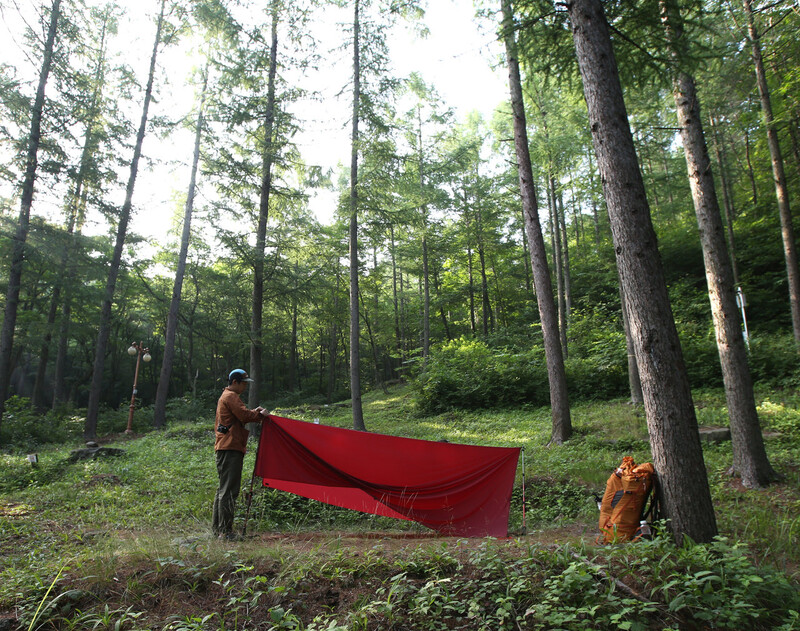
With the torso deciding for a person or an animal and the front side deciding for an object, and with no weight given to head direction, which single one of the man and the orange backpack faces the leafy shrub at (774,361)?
the man

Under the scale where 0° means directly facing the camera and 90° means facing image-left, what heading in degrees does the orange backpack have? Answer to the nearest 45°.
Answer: approximately 45°

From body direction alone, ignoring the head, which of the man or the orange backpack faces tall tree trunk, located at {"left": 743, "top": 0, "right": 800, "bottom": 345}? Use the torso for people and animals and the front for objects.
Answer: the man

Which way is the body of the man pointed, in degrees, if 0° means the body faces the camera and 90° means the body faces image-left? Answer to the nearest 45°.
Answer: approximately 270°

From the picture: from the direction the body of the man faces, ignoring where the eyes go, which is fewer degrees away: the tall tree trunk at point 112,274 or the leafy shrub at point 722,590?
the leafy shrub

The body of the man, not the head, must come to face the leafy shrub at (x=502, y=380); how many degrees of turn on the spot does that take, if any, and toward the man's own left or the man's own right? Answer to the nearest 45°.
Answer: approximately 45° to the man's own left

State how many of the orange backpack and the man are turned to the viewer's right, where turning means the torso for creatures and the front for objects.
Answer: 1

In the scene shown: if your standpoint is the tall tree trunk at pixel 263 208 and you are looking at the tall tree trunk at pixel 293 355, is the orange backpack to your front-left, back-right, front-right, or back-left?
back-right

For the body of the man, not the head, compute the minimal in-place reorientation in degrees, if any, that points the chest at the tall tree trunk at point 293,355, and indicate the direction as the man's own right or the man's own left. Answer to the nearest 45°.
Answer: approximately 90° to the man's own left

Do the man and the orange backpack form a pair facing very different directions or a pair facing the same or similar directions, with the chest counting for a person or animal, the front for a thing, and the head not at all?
very different directions

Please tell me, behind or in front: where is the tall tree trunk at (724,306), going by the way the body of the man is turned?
in front

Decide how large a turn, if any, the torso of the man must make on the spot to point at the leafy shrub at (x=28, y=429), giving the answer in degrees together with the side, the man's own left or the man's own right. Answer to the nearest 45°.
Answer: approximately 135° to the man's own left

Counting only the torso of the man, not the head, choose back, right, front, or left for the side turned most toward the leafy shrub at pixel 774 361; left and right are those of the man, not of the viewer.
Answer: front

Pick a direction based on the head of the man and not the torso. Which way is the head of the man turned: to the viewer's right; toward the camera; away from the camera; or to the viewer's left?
to the viewer's right

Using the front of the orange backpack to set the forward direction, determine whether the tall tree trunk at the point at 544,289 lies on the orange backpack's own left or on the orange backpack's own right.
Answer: on the orange backpack's own right

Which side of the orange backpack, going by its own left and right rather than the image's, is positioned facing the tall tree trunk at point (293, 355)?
right

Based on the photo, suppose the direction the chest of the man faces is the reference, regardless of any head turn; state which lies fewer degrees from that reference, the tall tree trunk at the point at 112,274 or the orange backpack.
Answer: the orange backpack
